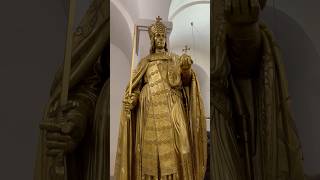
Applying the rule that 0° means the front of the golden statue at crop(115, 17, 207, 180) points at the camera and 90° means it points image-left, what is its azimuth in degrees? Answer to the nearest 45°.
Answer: approximately 0°
